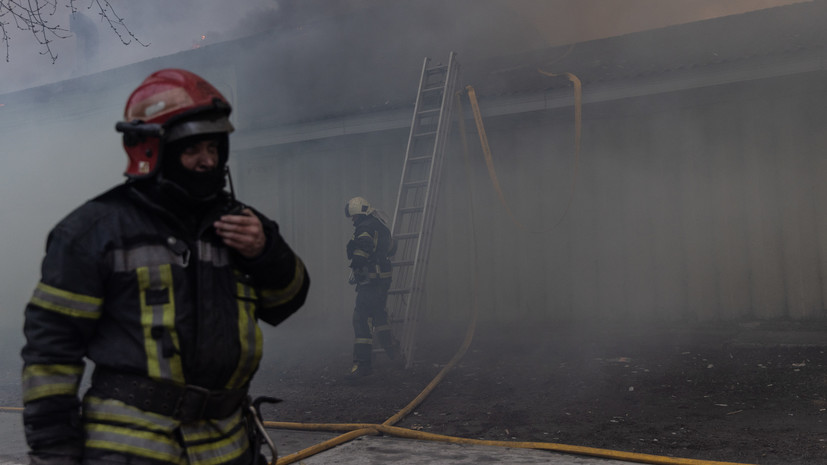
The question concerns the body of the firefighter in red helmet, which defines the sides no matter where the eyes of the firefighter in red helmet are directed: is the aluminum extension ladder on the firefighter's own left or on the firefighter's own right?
on the firefighter's own left

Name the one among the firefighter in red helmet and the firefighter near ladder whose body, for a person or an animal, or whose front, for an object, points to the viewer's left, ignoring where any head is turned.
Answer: the firefighter near ladder

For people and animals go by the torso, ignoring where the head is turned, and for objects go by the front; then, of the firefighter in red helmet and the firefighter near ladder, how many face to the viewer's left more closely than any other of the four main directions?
1

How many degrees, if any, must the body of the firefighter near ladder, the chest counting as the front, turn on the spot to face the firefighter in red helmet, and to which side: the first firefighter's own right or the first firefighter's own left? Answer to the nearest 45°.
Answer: approximately 90° to the first firefighter's own left

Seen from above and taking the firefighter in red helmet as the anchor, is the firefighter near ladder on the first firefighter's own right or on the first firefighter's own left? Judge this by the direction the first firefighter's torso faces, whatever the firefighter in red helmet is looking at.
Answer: on the first firefighter's own left

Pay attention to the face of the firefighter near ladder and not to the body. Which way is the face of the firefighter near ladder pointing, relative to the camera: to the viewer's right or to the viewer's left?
to the viewer's left

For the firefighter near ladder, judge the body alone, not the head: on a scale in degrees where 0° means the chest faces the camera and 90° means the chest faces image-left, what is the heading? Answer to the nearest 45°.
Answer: approximately 90°

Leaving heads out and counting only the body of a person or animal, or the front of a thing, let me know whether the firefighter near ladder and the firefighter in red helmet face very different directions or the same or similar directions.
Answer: very different directions
